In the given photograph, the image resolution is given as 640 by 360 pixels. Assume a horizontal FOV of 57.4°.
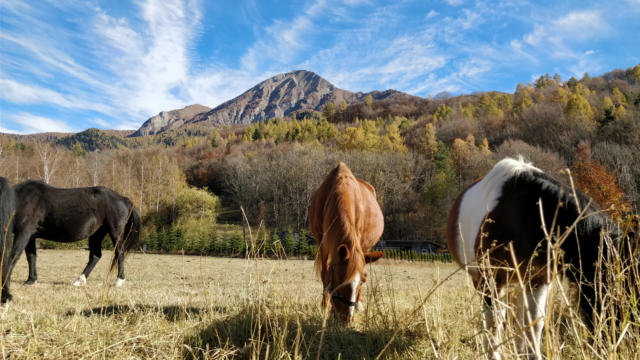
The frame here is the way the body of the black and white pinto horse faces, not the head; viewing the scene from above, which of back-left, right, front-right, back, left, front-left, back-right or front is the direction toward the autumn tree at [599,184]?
back-left

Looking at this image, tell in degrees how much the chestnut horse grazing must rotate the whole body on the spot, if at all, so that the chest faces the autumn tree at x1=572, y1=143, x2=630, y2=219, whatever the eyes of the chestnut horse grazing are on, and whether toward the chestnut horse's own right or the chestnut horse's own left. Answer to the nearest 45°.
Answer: approximately 135° to the chestnut horse's own left

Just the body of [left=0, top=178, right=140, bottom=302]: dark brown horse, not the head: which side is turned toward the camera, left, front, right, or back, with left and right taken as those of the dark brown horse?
left

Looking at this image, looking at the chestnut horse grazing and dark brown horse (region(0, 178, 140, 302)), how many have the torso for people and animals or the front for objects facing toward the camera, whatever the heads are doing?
1

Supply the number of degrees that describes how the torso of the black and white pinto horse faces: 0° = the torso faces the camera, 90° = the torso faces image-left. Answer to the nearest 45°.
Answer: approximately 315°

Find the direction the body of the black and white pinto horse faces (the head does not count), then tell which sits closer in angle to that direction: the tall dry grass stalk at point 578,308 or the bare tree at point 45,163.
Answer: the tall dry grass stalk

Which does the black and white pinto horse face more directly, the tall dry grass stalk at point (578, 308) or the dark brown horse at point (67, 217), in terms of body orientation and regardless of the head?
the tall dry grass stalk

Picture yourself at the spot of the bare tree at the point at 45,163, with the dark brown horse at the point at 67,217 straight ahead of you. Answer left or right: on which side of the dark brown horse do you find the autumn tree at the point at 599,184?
left

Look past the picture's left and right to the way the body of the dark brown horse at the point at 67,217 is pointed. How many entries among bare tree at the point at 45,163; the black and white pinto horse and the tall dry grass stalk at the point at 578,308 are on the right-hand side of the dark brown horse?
1

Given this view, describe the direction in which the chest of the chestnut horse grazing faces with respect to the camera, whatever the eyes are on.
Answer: toward the camera

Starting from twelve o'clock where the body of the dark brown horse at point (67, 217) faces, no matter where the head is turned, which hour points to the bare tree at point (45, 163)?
The bare tree is roughly at 3 o'clock from the dark brown horse.

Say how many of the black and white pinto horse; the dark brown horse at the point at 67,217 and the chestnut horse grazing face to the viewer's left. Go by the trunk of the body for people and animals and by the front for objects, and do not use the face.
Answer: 1

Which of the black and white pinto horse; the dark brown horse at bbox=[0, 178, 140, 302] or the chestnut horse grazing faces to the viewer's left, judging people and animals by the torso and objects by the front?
the dark brown horse
